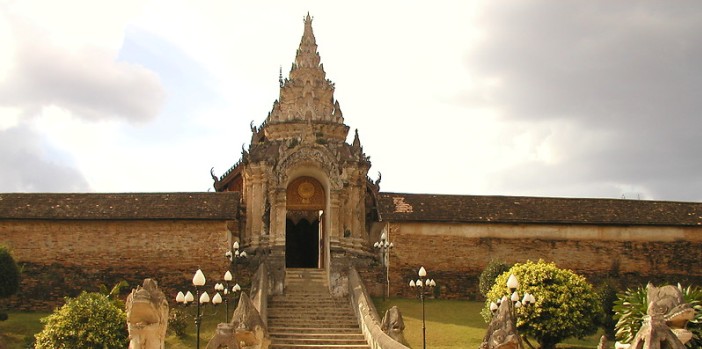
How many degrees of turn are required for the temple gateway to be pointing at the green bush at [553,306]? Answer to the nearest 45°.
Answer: approximately 45° to its left

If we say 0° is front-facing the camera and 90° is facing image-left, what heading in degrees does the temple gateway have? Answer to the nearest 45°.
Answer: approximately 0°

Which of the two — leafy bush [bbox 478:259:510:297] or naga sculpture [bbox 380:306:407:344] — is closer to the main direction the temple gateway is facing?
the naga sculpture

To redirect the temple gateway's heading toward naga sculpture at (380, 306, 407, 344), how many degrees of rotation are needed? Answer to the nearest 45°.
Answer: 0° — it already faces it

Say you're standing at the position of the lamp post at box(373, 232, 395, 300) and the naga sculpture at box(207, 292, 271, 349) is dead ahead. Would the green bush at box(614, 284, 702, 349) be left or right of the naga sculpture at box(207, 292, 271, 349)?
left

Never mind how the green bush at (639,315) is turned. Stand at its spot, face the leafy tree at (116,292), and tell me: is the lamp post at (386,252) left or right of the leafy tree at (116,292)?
right

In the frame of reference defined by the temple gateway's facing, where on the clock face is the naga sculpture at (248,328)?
The naga sculpture is roughly at 12 o'clock from the temple gateway.
